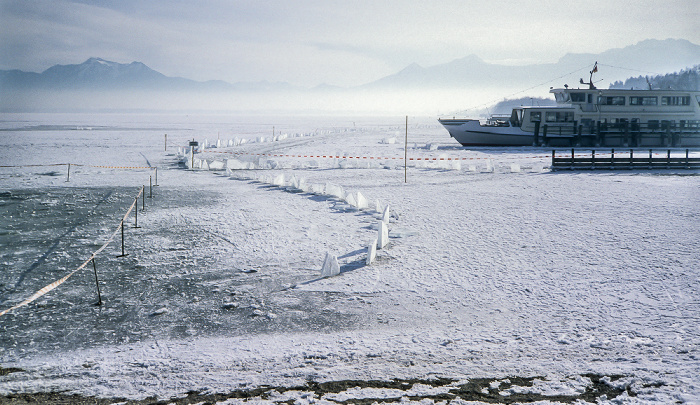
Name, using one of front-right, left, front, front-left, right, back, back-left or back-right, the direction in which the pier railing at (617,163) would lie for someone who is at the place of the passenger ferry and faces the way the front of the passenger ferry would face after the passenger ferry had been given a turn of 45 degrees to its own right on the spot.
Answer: back-left

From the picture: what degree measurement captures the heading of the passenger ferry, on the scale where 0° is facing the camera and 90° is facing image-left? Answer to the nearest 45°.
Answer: approximately 90°

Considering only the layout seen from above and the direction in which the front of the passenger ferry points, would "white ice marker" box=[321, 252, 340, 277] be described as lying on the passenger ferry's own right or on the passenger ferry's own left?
on the passenger ferry's own left
